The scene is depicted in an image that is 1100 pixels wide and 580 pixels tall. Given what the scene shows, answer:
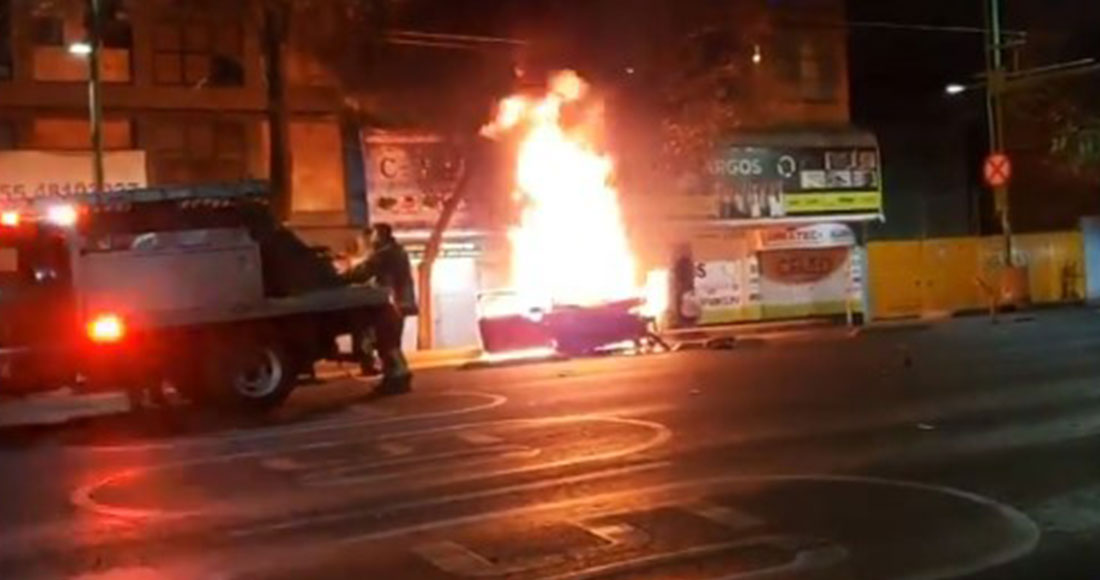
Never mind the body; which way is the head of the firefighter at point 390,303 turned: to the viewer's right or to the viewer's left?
to the viewer's left

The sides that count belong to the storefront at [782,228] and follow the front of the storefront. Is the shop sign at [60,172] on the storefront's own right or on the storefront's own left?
on the storefront's own right

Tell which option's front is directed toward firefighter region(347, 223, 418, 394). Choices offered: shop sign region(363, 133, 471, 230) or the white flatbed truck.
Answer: the shop sign

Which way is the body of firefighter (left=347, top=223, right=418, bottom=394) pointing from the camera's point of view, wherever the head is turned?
to the viewer's left

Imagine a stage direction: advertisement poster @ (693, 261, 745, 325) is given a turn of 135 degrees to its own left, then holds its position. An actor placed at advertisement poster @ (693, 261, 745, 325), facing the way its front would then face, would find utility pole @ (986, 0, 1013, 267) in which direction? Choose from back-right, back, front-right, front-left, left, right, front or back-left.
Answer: front-right

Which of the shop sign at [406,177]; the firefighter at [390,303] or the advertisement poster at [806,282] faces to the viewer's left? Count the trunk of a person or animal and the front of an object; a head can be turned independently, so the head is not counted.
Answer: the firefighter

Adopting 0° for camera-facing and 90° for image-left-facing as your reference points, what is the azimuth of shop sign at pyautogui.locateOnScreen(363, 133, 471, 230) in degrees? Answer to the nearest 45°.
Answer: approximately 0°

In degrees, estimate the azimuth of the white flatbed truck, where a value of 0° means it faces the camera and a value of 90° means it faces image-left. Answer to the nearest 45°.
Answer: approximately 90°

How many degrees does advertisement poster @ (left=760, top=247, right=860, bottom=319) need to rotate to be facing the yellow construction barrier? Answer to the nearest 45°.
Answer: approximately 135° to its left

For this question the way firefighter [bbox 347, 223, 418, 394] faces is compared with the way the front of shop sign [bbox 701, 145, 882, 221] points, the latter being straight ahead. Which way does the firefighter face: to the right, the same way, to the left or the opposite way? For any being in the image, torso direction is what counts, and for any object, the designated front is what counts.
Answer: to the right

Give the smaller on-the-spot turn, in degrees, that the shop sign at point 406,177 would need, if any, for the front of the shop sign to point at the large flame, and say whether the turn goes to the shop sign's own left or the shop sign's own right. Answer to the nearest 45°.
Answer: approximately 90° to the shop sign's own left
